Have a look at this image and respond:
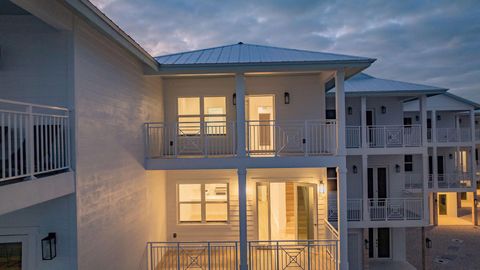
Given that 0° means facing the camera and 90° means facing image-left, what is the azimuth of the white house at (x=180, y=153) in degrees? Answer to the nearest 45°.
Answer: approximately 0°
